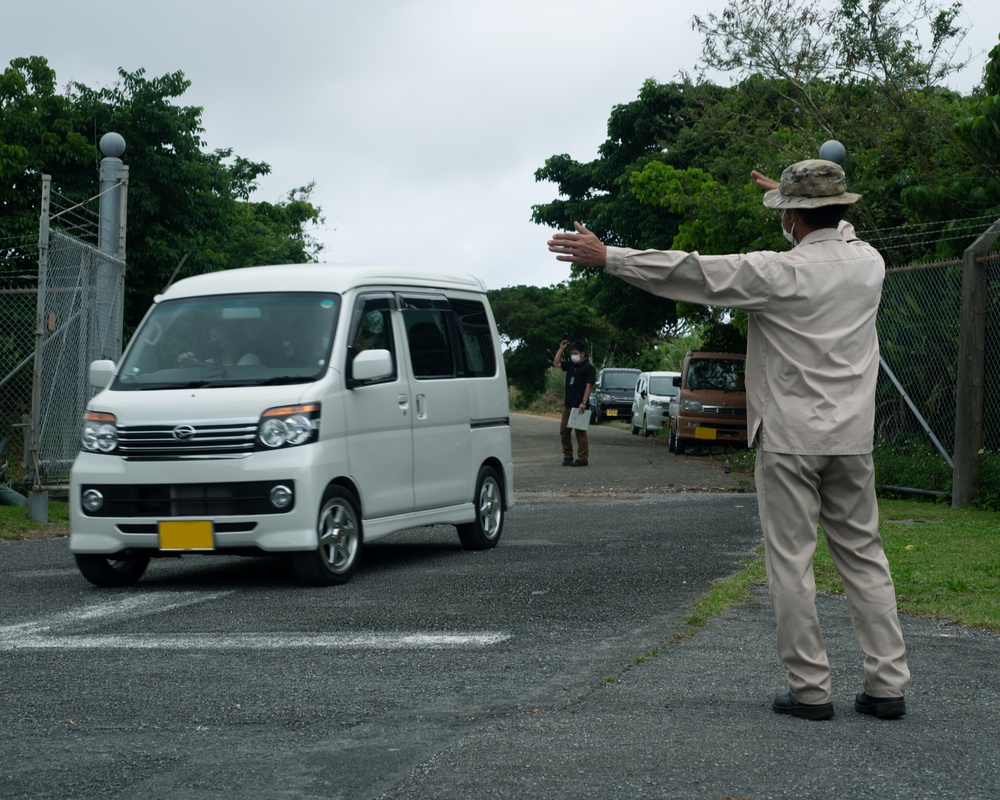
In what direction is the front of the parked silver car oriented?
toward the camera

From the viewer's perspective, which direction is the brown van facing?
toward the camera

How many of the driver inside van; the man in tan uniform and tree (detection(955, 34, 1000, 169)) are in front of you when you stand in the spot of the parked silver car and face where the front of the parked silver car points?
3

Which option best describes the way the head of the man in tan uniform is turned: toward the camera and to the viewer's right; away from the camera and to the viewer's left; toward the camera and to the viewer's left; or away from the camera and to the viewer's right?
away from the camera and to the viewer's left

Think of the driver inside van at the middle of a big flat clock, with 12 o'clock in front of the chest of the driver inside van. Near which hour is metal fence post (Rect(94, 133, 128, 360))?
The metal fence post is roughly at 4 o'clock from the driver inside van.

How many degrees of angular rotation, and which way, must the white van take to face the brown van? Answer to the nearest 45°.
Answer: approximately 180°

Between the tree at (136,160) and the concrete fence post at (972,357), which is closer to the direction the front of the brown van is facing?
the concrete fence post

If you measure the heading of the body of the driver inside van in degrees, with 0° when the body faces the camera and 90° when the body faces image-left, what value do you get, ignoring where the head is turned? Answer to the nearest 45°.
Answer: approximately 45°

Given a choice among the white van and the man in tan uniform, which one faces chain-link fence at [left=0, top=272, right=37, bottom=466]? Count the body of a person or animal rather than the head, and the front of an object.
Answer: the man in tan uniform

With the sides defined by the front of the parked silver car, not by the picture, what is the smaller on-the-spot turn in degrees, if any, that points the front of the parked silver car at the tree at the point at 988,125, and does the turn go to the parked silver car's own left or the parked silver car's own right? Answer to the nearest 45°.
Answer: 0° — it already faces it

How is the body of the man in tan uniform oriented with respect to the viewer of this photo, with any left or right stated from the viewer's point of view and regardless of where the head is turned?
facing away from the viewer and to the left of the viewer

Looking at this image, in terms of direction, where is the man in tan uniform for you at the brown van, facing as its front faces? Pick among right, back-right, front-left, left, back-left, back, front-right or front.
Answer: front

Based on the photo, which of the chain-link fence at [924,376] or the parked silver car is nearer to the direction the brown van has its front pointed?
the chain-link fence

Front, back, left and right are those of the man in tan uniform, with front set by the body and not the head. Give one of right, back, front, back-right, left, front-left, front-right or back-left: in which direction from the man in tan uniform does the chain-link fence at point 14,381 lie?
front
